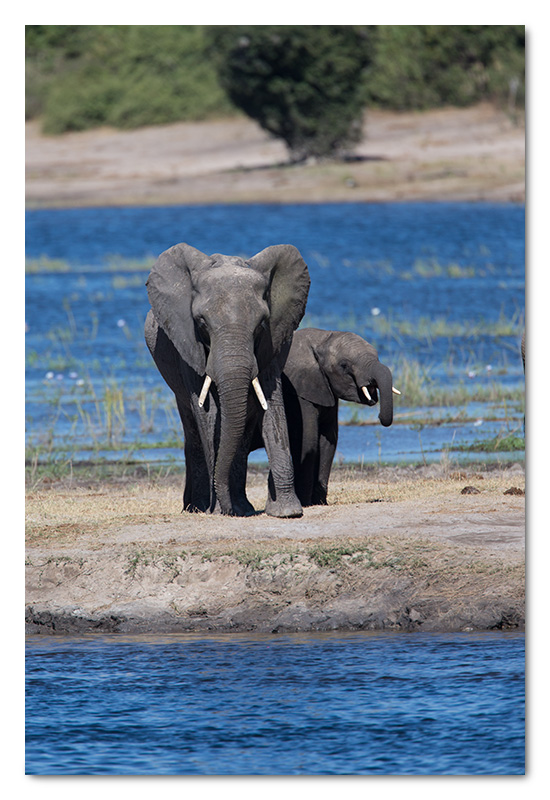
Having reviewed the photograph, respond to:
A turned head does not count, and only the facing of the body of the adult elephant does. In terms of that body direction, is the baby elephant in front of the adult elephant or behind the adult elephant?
behind

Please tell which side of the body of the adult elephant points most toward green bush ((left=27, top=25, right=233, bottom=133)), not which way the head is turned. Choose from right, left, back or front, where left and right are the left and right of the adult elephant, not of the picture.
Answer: back

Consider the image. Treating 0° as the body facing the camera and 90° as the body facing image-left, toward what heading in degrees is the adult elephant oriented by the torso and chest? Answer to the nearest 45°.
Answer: approximately 0°

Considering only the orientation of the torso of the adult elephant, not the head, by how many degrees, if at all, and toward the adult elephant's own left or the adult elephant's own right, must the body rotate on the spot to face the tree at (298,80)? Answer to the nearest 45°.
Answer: approximately 180°

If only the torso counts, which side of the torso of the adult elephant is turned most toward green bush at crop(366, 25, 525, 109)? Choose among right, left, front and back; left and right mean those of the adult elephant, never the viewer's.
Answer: back

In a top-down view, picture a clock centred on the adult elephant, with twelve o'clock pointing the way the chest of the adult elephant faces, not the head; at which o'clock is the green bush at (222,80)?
The green bush is roughly at 6 o'clock from the adult elephant.
